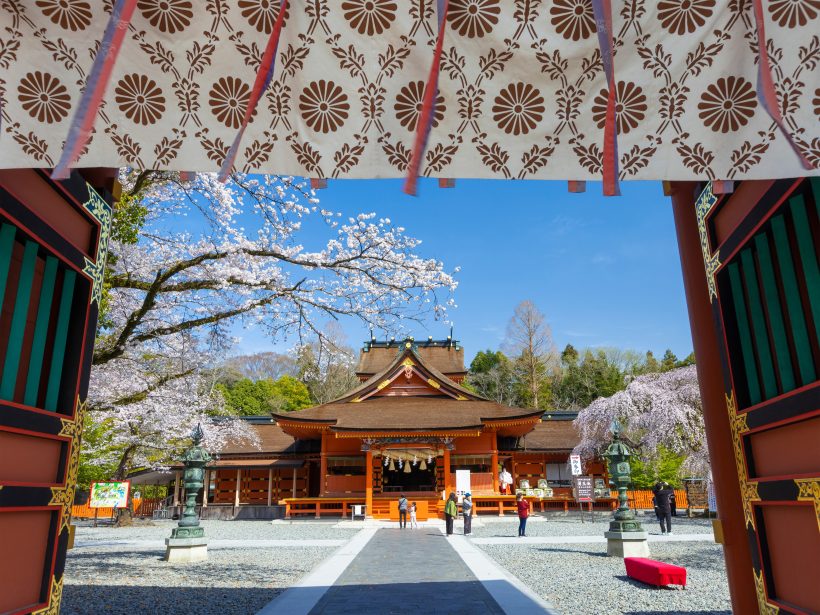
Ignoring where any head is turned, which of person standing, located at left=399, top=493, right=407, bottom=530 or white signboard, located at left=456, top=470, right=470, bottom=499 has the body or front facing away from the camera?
the person standing

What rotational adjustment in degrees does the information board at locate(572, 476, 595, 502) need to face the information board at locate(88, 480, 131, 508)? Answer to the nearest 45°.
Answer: approximately 90° to its right

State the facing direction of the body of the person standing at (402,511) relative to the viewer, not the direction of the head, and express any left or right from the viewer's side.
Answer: facing away from the viewer

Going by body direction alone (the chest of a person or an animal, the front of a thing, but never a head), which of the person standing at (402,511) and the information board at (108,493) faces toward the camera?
the information board

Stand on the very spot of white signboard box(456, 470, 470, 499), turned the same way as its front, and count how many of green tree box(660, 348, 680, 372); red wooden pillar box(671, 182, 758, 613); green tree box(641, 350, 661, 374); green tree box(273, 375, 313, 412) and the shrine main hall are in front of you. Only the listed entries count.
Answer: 1

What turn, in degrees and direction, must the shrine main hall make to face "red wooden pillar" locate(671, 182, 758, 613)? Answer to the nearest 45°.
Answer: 0° — it already faces it

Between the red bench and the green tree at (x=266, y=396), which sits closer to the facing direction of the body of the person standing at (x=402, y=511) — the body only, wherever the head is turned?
the green tree

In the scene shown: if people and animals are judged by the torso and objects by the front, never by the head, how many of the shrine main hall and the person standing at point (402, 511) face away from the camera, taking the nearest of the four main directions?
1

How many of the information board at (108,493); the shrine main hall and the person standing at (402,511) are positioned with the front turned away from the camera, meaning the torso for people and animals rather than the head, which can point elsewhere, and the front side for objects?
1

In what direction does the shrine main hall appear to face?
toward the camera

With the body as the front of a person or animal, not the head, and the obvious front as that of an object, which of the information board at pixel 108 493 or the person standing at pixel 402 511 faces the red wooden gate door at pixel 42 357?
the information board

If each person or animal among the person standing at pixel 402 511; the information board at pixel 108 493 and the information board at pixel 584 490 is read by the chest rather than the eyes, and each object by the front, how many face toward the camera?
2

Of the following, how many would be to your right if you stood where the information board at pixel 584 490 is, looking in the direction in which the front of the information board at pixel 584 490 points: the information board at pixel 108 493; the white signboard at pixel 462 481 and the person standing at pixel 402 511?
3

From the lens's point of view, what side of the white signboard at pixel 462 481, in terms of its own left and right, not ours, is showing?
front

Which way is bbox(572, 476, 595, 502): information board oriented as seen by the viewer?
toward the camera

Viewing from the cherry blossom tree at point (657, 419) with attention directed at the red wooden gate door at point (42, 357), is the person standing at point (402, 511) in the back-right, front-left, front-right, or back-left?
front-right

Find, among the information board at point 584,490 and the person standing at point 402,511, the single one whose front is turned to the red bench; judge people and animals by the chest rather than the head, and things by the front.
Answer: the information board

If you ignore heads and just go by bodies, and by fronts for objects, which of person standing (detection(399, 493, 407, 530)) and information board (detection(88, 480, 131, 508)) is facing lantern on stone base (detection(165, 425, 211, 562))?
the information board

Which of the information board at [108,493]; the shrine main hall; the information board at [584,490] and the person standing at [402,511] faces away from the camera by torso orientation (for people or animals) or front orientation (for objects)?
the person standing

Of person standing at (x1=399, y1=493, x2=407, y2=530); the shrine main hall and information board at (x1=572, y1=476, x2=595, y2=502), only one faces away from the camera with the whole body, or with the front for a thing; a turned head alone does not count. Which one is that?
the person standing
